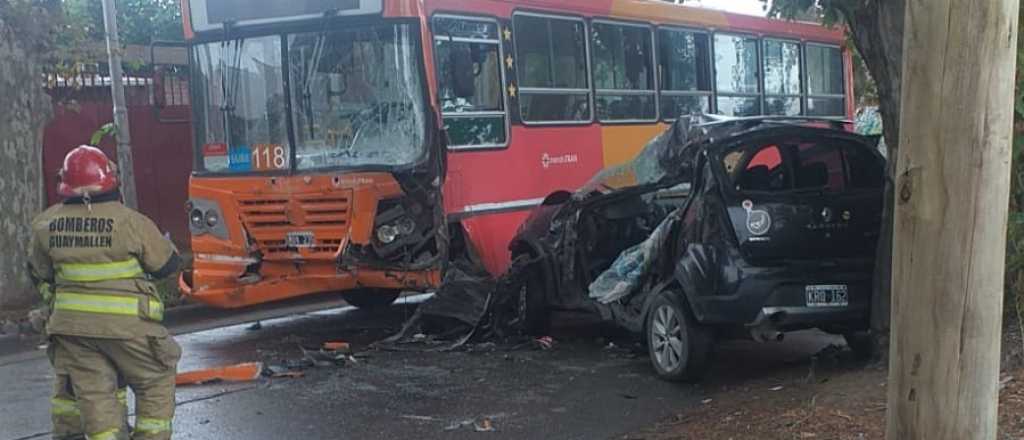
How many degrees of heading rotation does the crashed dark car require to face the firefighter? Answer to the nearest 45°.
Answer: approximately 90° to its left

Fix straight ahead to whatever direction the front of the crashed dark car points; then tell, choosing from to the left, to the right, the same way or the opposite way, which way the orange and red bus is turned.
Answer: to the left

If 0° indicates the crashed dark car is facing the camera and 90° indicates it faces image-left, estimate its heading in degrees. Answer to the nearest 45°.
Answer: approximately 135°

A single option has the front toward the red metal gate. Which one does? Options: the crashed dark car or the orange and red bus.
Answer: the crashed dark car

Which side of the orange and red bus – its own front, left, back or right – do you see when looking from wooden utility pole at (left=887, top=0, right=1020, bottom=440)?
left

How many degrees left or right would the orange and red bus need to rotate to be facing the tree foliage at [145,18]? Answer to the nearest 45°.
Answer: approximately 90° to its right

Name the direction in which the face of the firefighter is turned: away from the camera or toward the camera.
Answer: away from the camera

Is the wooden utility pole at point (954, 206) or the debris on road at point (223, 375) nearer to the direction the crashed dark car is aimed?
the debris on road

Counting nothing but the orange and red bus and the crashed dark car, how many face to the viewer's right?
0

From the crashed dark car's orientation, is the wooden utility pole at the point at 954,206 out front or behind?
behind

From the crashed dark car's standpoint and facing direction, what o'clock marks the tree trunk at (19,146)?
The tree trunk is roughly at 11 o'clock from the crashed dark car.

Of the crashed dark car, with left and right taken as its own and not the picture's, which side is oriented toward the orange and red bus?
front

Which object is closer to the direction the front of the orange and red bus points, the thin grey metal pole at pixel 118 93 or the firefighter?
the firefighter

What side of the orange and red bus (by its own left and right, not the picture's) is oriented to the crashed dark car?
left

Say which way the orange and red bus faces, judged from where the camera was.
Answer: facing the viewer and to the left of the viewer
